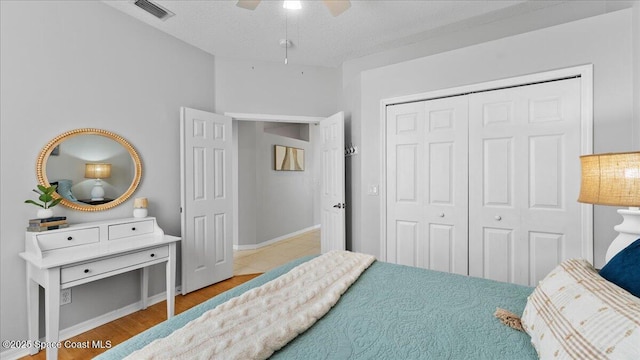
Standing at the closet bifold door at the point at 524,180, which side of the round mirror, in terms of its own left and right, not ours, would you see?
front

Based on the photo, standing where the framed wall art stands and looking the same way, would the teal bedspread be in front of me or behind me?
in front

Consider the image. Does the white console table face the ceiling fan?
yes

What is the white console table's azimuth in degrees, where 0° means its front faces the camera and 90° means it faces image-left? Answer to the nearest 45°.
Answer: approximately 315°

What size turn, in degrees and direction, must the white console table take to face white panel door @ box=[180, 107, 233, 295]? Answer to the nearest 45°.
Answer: approximately 90° to its left

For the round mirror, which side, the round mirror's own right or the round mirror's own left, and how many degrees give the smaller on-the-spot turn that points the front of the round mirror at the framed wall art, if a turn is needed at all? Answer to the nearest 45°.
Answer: approximately 90° to the round mirror's own left

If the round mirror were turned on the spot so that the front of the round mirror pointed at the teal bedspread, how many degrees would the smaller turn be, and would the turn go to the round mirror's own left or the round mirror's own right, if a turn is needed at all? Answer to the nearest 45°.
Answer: approximately 45° to the round mirror's own right

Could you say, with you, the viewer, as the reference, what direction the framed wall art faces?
facing the viewer and to the right of the viewer

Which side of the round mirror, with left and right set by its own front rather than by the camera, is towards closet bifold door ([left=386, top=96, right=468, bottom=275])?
front

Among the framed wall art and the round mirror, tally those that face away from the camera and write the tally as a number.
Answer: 0
